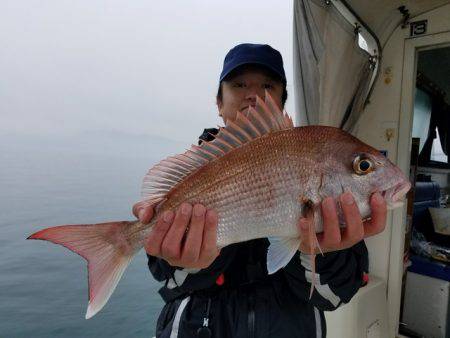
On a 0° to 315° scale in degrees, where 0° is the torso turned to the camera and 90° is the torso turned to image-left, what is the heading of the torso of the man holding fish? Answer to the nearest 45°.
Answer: approximately 0°
